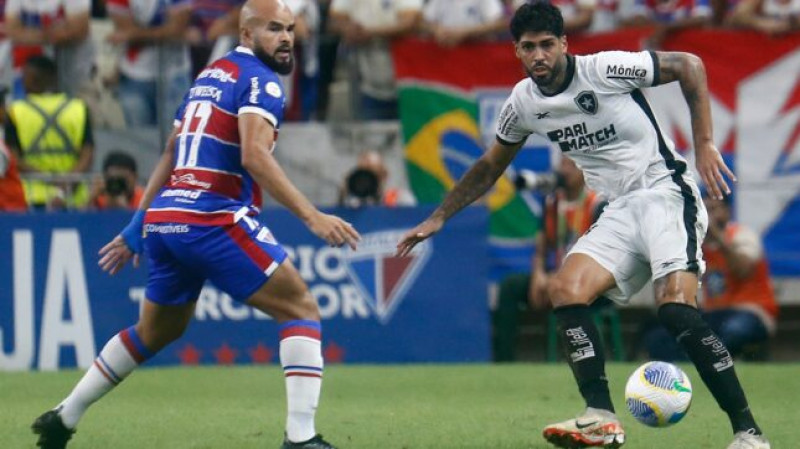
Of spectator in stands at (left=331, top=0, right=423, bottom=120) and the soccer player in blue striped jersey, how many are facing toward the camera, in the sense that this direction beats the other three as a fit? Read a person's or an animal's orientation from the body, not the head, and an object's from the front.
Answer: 1

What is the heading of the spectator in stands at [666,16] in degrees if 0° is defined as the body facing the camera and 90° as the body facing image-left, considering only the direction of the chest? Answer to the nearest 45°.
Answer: approximately 0°
